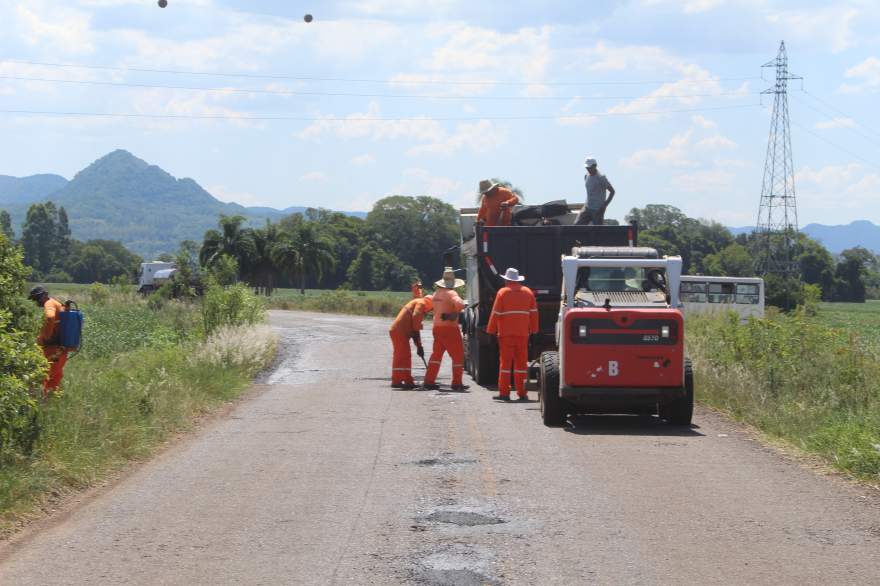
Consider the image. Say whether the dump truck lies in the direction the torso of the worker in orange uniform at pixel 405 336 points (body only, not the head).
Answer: yes

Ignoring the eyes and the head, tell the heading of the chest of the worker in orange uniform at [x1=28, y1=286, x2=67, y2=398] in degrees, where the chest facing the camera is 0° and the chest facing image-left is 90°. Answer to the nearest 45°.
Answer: approximately 90°

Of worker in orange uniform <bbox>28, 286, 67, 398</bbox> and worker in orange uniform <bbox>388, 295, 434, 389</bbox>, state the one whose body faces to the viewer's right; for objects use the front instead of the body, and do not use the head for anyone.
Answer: worker in orange uniform <bbox>388, 295, 434, 389</bbox>

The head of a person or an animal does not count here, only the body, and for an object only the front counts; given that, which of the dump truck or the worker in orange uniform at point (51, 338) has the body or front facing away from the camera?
the dump truck

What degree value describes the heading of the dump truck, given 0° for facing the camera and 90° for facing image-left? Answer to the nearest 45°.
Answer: approximately 180°

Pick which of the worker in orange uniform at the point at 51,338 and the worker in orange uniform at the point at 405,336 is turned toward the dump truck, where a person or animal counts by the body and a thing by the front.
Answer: the worker in orange uniform at the point at 405,336

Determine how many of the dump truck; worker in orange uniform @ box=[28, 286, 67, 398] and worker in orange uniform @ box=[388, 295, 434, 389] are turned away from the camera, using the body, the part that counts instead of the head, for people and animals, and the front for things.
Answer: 1

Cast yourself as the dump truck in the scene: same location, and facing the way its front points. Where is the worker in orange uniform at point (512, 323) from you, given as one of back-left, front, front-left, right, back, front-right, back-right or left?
back

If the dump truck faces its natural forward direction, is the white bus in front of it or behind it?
in front

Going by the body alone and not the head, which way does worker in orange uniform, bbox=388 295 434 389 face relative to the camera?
to the viewer's right

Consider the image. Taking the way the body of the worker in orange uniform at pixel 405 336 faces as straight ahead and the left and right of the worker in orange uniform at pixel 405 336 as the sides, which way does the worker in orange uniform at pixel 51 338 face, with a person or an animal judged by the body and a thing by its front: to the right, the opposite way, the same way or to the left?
the opposite way

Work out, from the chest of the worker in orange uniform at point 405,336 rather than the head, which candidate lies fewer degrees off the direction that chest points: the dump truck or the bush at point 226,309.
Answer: the dump truck
